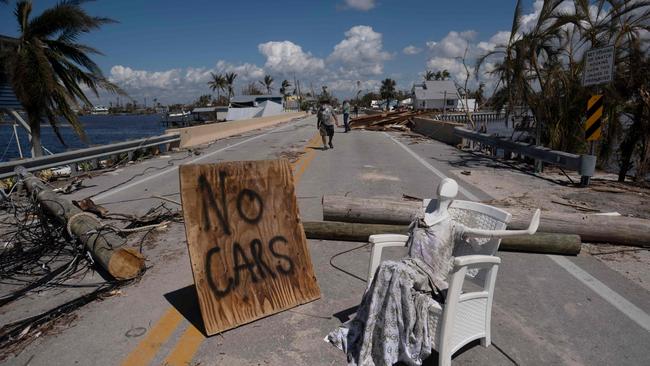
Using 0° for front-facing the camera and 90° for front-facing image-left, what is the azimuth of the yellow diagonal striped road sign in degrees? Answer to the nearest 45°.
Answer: approximately 0°

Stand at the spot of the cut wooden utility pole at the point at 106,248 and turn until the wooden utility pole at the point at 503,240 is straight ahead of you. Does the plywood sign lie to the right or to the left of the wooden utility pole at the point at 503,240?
right

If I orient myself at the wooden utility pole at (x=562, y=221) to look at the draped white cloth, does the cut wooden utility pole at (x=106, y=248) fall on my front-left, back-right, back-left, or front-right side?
front-right

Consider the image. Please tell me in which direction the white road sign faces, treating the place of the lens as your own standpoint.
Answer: facing the viewer

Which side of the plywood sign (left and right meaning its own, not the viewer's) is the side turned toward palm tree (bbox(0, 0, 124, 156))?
back

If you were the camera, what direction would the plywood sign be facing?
facing the viewer and to the right of the viewer

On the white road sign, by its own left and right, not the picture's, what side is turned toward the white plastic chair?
front

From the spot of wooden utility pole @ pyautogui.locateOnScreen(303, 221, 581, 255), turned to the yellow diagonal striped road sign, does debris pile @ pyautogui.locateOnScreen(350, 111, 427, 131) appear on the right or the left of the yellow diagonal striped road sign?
left

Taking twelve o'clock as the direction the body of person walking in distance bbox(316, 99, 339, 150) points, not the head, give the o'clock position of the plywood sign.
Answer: The plywood sign is roughly at 12 o'clock from the person walking in distance.

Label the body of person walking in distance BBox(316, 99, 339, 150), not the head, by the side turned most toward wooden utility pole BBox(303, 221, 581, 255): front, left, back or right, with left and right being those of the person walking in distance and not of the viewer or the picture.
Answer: front

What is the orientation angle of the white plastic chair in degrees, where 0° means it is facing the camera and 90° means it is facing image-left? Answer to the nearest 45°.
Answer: approximately 45°

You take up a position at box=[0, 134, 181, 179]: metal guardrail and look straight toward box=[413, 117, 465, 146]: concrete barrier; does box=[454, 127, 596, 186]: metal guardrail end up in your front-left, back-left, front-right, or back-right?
front-right

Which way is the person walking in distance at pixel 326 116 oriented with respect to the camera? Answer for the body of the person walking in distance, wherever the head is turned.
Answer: toward the camera

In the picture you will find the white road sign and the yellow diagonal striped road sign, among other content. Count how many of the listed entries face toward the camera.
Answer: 2

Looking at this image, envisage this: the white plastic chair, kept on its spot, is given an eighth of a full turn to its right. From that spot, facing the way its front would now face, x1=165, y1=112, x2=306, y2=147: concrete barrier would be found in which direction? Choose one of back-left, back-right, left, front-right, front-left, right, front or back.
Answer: front-right

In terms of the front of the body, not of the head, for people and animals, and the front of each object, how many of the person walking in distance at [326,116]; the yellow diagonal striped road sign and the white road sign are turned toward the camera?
3
